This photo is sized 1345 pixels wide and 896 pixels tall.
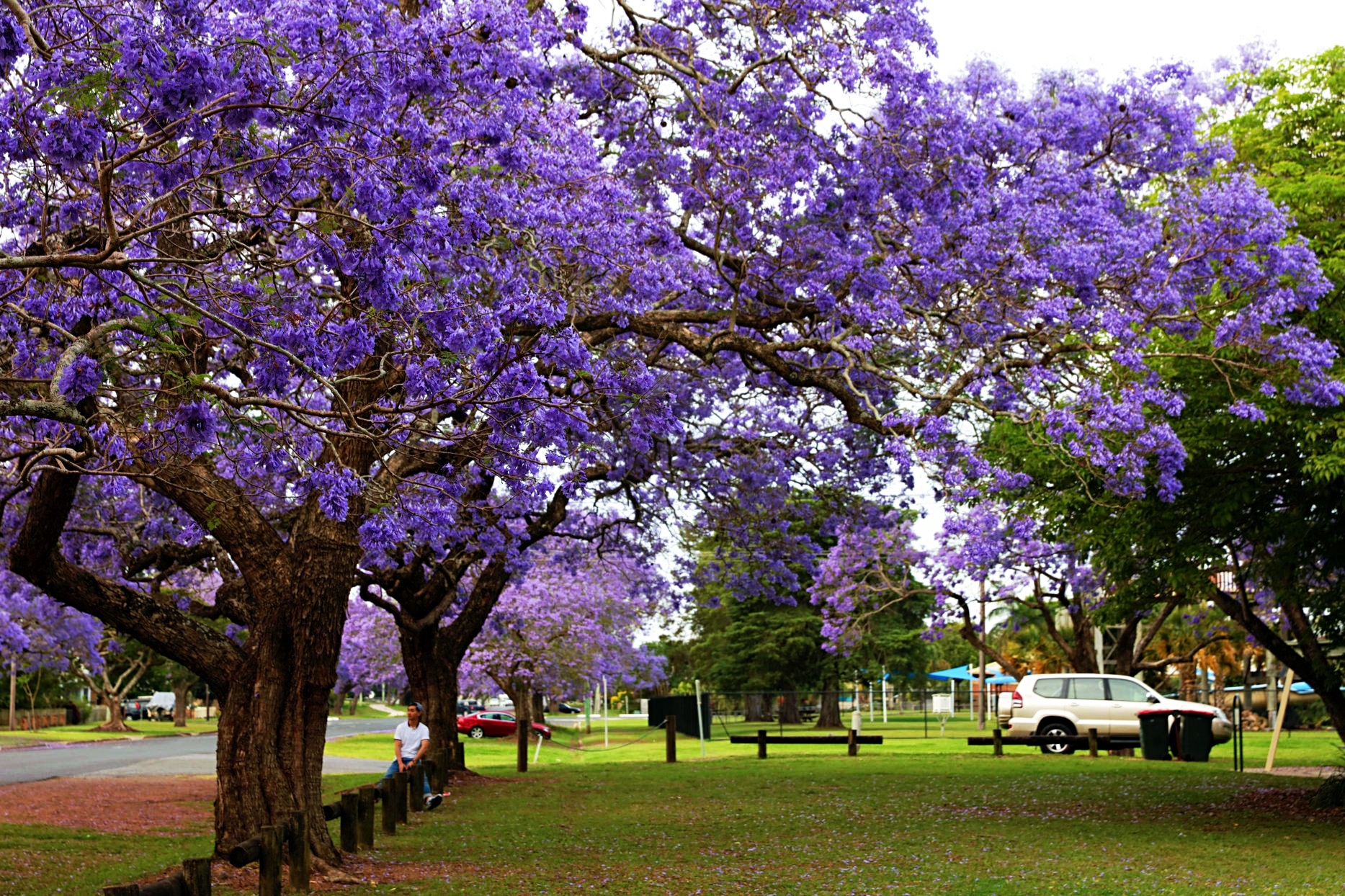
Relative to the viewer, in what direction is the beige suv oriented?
to the viewer's right

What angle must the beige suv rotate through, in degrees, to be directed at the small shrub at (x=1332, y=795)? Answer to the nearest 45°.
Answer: approximately 90° to its right

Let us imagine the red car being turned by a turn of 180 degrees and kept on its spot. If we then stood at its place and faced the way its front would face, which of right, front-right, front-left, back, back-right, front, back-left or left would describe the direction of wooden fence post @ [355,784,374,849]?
left

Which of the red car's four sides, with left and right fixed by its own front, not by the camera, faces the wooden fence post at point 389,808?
right

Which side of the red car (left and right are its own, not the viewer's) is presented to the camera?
right

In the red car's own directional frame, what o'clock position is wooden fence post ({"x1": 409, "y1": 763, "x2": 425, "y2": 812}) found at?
The wooden fence post is roughly at 3 o'clock from the red car.

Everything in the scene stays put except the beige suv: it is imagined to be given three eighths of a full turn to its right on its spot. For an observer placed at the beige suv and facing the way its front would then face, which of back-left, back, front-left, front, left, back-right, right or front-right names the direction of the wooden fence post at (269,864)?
front-left

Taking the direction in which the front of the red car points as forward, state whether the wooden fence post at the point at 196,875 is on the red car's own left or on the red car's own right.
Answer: on the red car's own right
